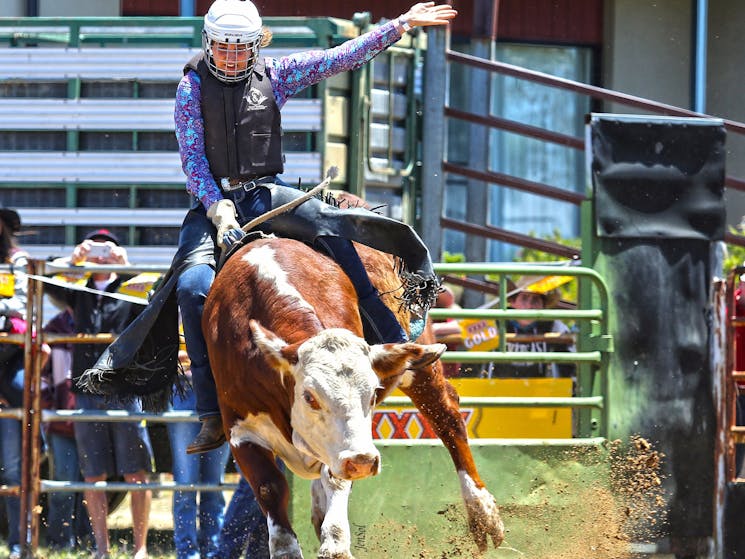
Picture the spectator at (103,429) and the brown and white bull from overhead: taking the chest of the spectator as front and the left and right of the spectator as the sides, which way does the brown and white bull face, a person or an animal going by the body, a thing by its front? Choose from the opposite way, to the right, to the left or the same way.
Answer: the same way

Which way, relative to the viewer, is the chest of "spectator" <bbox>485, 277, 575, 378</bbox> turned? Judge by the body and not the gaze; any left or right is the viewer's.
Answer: facing the viewer

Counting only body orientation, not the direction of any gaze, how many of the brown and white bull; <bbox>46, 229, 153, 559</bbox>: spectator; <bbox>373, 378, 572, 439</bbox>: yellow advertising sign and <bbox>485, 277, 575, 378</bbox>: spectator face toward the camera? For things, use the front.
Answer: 4

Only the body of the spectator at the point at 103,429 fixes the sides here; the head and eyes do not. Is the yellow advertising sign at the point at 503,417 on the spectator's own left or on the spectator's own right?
on the spectator's own left

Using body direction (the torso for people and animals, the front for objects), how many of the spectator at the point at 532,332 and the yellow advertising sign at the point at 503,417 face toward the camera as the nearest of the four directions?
2

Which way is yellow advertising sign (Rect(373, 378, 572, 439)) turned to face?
toward the camera

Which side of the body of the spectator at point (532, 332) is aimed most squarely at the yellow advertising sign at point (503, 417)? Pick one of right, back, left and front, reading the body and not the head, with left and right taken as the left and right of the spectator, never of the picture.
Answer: front

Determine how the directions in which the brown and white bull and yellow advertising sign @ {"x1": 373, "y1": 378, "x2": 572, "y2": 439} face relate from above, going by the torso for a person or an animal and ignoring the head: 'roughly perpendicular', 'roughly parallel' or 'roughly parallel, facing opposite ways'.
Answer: roughly parallel

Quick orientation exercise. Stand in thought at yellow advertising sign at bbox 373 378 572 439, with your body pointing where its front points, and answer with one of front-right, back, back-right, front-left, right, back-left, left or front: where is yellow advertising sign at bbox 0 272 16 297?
right

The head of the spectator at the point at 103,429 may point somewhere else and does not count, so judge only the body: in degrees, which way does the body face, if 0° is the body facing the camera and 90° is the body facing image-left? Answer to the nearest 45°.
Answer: approximately 0°

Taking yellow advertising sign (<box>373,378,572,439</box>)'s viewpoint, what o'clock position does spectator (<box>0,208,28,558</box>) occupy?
The spectator is roughly at 3 o'clock from the yellow advertising sign.
